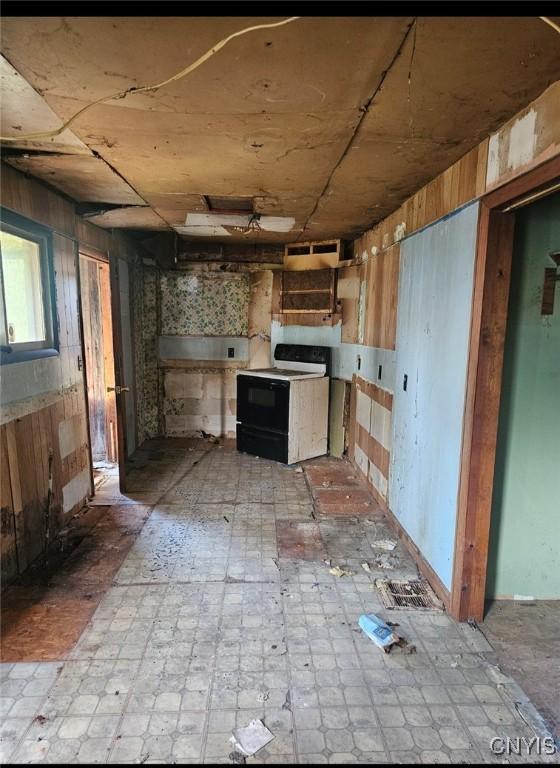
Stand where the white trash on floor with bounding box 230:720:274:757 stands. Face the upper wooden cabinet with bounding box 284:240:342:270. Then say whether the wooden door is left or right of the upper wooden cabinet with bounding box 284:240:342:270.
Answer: left

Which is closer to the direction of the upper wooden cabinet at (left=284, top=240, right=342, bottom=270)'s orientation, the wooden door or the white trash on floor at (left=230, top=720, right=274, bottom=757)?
the white trash on floor

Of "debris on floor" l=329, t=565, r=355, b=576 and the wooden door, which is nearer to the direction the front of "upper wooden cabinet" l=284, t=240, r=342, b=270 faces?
the debris on floor

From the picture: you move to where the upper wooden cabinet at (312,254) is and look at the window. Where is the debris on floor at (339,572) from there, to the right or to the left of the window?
left

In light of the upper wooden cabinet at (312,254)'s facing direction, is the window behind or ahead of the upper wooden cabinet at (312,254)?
ahead

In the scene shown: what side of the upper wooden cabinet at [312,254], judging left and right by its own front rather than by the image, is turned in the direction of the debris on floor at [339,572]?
front

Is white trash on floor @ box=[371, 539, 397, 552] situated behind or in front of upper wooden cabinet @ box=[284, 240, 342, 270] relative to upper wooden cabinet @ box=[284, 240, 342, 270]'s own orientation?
in front

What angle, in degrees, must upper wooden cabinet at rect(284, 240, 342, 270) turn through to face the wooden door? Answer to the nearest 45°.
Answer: approximately 90° to its right

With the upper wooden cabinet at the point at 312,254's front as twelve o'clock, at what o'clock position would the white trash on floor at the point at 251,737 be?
The white trash on floor is roughly at 12 o'clock from the upper wooden cabinet.

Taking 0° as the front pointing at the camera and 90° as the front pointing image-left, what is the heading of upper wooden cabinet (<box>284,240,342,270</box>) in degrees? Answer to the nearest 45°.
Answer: approximately 0°

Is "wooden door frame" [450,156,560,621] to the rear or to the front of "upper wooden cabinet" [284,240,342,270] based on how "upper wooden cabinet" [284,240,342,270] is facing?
to the front
